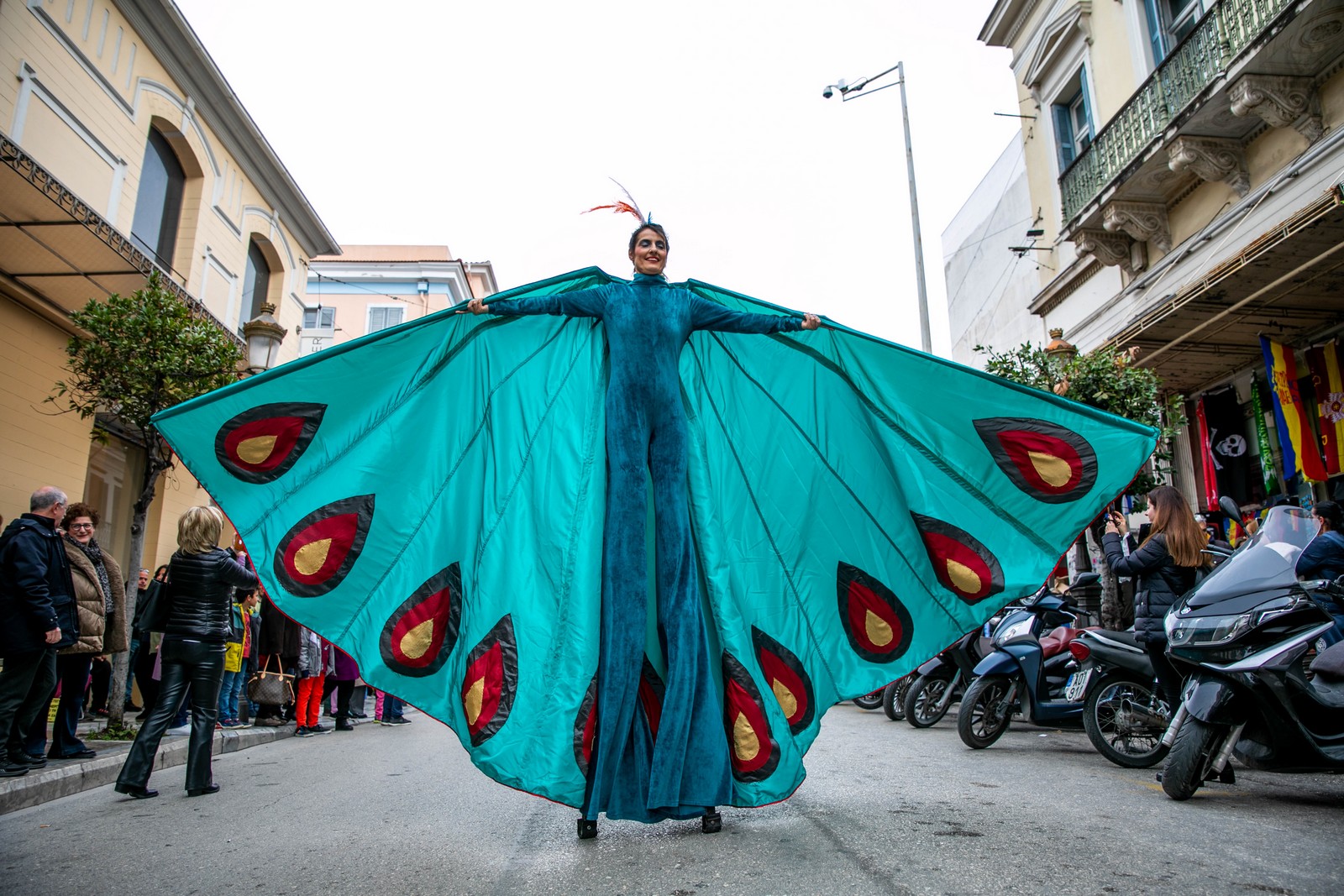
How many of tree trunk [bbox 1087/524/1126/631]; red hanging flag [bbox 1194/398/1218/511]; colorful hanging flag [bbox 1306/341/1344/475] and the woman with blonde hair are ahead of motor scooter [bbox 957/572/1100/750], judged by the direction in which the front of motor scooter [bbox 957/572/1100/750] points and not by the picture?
1

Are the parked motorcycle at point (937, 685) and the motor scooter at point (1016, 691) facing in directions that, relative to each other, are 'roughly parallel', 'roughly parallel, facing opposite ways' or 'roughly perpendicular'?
roughly parallel

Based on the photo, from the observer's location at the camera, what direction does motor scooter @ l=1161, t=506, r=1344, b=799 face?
facing the viewer and to the left of the viewer

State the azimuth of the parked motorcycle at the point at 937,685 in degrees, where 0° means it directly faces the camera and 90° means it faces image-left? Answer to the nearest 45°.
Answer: approximately 45°

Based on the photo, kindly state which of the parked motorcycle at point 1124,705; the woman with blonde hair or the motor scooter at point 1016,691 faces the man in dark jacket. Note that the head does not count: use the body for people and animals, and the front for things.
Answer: the motor scooter

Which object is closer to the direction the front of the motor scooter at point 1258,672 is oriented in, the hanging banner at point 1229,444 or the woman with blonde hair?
the woman with blonde hair

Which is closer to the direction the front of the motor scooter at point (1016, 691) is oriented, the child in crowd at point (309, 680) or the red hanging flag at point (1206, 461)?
the child in crowd

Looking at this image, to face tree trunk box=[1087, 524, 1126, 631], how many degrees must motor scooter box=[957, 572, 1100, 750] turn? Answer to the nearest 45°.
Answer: approximately 135° to its right

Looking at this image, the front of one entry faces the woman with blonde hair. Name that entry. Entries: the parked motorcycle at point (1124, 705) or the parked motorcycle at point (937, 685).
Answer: the parked motorcycle at point (937, 685)

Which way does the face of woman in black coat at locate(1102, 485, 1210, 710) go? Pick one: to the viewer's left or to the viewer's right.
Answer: to the viewer's left

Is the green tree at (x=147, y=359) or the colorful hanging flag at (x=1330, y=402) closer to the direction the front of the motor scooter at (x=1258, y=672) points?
the green tree

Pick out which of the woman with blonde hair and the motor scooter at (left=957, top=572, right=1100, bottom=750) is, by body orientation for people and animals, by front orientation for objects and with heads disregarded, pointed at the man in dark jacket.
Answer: the motor scooter

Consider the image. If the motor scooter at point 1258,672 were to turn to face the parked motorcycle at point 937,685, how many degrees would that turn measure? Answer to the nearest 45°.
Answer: approximately 90° to its right

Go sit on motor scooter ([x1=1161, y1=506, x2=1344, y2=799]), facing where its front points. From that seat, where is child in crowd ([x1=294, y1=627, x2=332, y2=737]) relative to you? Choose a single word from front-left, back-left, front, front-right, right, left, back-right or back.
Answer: front-right

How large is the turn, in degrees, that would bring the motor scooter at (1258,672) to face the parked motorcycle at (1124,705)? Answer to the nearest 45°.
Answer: approximately 90° to its right
